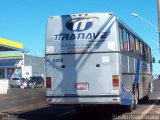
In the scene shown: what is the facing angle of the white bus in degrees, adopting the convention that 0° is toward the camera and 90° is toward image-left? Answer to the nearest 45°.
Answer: approximately 180°
